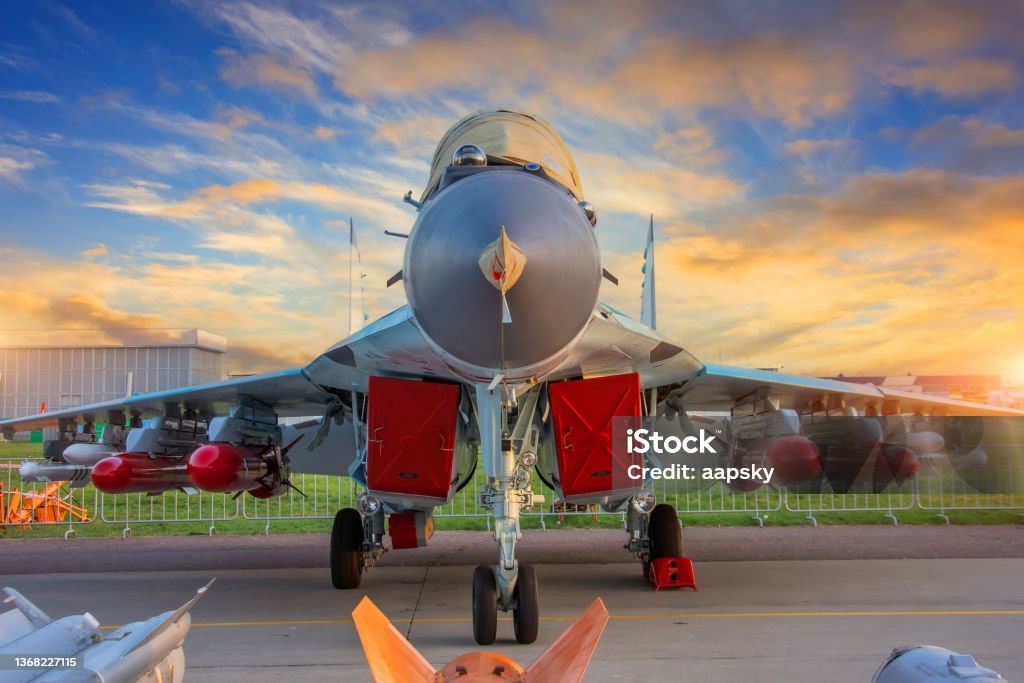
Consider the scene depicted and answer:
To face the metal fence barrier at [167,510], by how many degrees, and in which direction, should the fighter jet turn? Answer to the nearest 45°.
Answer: approximately 135° to its right

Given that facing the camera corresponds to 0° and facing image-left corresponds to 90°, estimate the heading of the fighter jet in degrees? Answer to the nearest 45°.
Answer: approximately 0°

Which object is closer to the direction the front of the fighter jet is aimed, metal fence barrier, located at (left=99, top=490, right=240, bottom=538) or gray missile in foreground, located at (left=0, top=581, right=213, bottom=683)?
the gray missile in foreground

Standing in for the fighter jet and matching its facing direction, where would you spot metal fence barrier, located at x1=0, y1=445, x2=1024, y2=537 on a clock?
The metal fence barrier is roughly at 7 o'clock from the fighter jet.

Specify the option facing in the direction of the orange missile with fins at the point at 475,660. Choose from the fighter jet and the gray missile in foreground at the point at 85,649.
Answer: the fighter jet
